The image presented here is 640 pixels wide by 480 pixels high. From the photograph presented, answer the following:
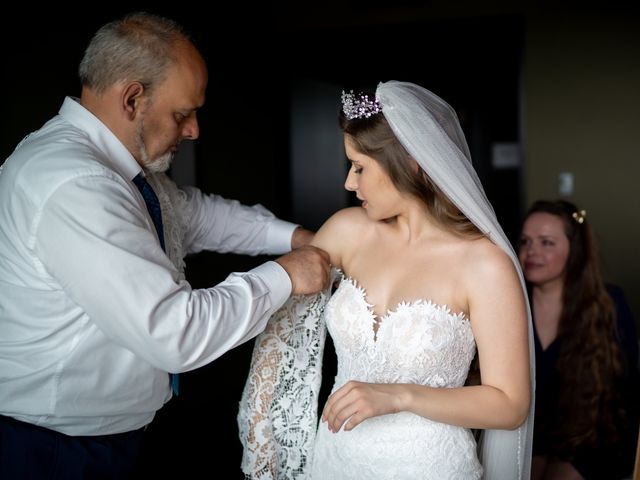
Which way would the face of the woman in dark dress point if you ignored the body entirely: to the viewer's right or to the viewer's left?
to the viewer's left

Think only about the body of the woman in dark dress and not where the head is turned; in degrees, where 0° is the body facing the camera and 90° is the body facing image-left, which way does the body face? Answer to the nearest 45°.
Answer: approximately 45°
